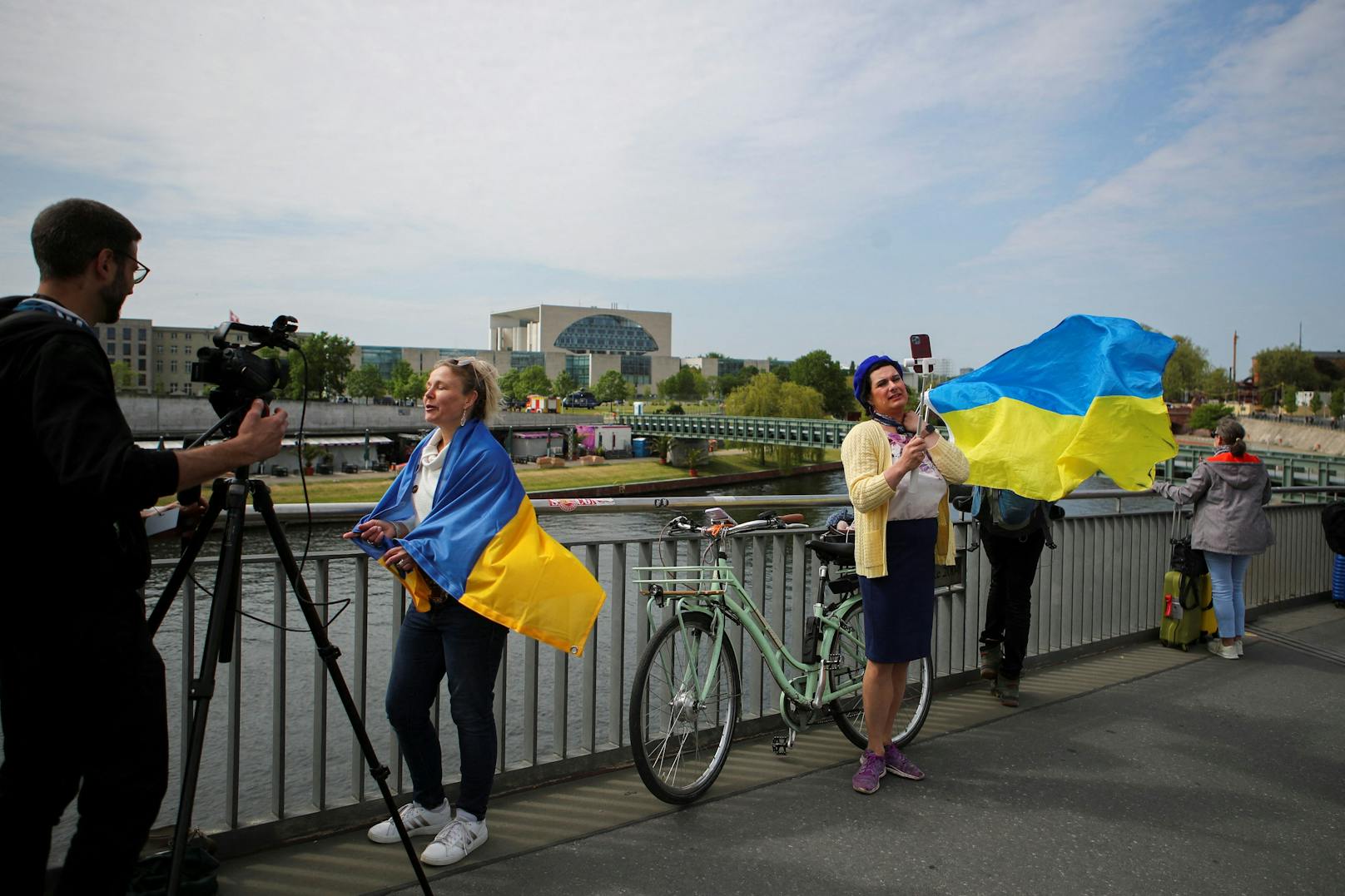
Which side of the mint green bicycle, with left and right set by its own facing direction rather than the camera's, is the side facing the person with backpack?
back

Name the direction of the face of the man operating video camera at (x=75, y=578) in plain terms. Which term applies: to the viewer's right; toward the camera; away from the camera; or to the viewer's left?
to the viewer's right

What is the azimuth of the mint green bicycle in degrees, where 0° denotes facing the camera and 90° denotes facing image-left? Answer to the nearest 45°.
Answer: approximately 45°

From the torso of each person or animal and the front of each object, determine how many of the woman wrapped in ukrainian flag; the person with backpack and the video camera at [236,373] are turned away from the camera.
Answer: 1

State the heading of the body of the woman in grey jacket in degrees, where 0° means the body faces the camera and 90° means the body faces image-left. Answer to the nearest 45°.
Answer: approximately 135°

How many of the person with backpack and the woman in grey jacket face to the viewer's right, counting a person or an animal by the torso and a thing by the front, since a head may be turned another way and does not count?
0

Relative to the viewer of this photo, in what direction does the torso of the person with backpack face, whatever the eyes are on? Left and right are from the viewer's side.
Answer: facing away from the viewer

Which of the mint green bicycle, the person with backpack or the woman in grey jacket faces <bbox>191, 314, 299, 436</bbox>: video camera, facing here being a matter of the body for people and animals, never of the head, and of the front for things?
the mint green bicycle

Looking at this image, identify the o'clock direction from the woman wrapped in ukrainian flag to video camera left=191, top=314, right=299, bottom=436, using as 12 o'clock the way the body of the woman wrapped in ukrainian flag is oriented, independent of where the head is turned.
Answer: The video camera is roughly at 12 o'clock from the woman wrapped in ukrainian flag.

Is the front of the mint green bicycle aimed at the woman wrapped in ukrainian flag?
yes

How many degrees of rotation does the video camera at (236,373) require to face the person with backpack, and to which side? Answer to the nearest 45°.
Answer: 0° — it already faces them

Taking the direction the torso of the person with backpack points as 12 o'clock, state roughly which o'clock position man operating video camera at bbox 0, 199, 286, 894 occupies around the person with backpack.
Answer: The man operating video camera is roughly at 7 o'clock from the person with backpack.

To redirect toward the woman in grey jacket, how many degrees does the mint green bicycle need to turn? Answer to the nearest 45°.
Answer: approximately 180°

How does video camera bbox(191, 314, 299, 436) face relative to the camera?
to the viewer's right
